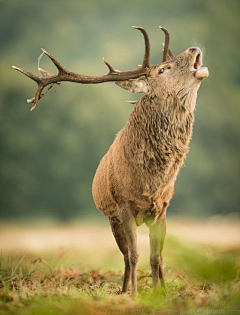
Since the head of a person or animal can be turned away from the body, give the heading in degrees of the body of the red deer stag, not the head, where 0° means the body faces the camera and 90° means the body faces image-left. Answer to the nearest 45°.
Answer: approximately 315°
